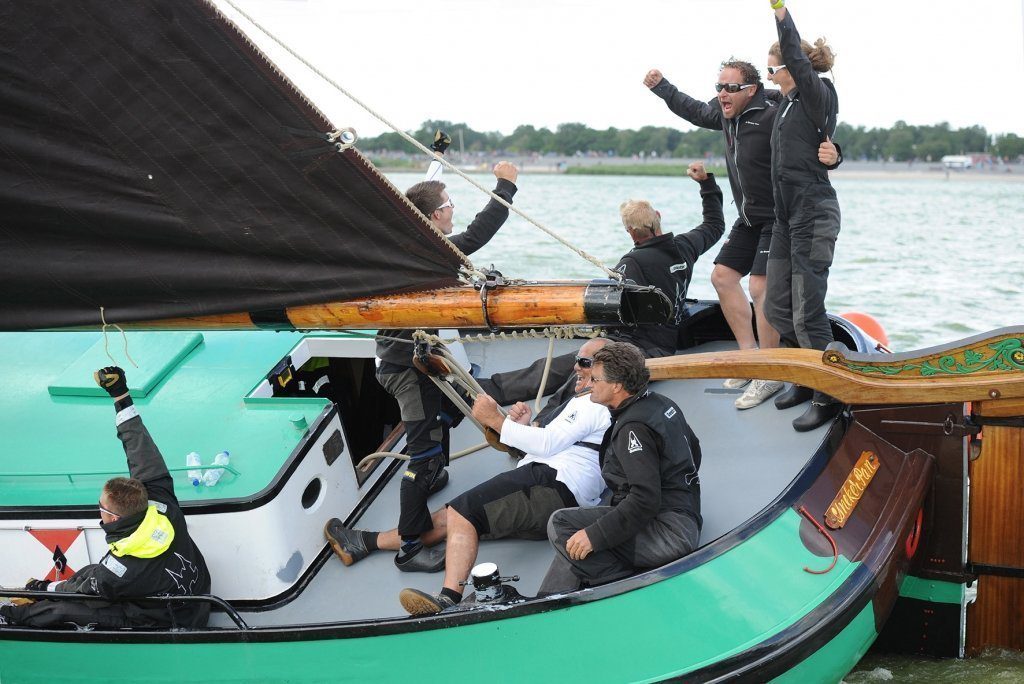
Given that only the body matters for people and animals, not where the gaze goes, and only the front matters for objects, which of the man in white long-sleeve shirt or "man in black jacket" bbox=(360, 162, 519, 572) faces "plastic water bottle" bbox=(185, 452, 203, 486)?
the man in white long-sleeve shirt

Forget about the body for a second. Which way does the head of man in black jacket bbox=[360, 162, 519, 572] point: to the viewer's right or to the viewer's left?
to the viewer's right

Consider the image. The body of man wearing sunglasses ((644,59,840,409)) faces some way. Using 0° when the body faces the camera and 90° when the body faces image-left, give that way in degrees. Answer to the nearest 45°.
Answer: approximately 45°

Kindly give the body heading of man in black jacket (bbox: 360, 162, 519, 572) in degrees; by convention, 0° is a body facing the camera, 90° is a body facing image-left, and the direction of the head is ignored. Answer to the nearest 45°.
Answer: approximately 270°

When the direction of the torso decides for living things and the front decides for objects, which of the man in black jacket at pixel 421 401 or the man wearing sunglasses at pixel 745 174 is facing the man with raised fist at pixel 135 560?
the man wearing sunglasses

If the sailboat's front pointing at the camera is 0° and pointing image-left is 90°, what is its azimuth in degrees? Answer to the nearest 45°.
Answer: approximately 90°

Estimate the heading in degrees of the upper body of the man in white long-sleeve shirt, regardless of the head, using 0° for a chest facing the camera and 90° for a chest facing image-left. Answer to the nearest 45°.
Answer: approximately 90°

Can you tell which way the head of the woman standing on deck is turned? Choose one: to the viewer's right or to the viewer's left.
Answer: to the viewer's left

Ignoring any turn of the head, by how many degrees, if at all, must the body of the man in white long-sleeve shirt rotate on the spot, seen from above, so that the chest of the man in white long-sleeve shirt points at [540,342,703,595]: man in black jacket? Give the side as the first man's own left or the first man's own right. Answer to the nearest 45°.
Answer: approximately 135° to the first man's own left

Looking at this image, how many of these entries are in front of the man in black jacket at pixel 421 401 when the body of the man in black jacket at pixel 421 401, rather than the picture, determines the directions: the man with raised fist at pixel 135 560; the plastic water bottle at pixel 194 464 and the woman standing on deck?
1

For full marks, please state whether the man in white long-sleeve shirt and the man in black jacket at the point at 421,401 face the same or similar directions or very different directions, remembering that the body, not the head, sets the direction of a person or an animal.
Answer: very different directions
